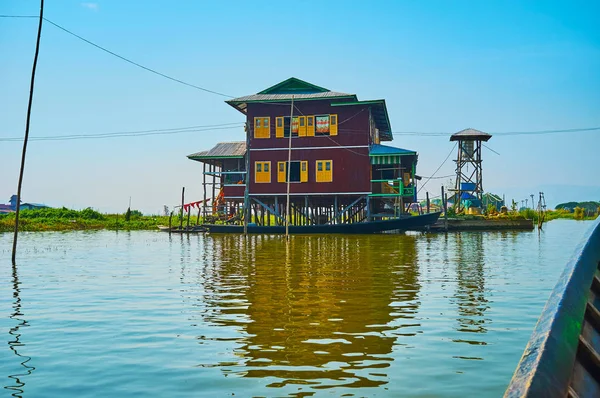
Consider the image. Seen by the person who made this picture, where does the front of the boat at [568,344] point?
facing away from the viewer and to the right of the viewer

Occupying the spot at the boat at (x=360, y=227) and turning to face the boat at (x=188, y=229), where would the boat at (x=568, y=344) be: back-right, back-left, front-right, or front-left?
back-left

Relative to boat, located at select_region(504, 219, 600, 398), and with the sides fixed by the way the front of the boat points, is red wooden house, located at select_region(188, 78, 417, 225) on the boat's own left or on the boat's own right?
on the boat's own left

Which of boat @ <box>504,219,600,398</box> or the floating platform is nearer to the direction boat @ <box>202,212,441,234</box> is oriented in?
the floating platform

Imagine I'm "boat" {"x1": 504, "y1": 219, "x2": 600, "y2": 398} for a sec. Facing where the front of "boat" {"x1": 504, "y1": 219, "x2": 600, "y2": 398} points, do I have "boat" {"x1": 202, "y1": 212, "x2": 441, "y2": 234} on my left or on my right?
on my left

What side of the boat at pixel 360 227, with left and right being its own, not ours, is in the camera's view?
right

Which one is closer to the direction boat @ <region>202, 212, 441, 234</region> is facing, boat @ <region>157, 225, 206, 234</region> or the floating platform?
the floating platform
